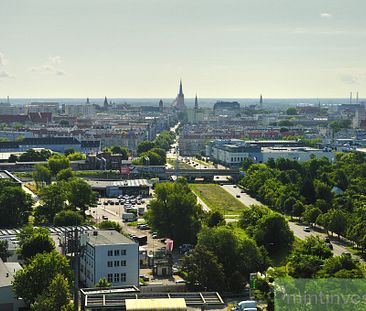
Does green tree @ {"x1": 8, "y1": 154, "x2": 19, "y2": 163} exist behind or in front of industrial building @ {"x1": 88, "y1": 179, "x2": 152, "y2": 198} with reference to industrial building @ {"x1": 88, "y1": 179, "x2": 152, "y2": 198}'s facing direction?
behind

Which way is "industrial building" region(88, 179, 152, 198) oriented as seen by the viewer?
toward the camera

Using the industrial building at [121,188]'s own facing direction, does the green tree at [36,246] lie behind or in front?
in front

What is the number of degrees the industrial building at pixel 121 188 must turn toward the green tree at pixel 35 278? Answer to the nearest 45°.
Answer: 0° — it already faces it

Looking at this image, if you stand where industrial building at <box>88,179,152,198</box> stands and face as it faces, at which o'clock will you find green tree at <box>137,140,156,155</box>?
The green tree is roughly at 6 o'clock from the industrial building.

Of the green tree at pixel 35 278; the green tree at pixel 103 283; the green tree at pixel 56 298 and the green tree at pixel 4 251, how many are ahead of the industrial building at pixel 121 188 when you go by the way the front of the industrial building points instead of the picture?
4

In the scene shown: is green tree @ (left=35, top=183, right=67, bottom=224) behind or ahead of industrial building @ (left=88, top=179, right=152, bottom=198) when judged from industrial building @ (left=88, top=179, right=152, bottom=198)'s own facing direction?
ahead

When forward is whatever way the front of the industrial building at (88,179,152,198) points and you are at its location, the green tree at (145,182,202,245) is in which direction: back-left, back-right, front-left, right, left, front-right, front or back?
front

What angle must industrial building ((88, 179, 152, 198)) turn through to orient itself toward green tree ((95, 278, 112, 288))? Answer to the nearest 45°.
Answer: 0° — it already faces it

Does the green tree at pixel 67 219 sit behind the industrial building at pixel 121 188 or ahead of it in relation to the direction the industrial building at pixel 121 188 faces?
ahead

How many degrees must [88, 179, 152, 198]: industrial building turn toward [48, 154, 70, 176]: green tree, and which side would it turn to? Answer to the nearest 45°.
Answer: approximately 135° to its right

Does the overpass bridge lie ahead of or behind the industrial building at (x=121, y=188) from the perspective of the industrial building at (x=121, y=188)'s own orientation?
behind

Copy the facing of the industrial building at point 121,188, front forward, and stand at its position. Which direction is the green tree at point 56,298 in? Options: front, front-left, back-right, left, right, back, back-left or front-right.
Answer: front
